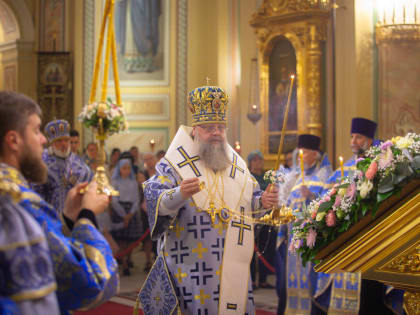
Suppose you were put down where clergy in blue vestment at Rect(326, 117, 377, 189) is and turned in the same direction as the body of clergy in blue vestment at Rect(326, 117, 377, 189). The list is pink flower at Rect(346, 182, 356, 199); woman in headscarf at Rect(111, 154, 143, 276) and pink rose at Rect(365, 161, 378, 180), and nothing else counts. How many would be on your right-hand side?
1

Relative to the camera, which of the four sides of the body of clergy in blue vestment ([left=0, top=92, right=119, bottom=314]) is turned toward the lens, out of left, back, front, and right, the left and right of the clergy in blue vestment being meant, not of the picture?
right

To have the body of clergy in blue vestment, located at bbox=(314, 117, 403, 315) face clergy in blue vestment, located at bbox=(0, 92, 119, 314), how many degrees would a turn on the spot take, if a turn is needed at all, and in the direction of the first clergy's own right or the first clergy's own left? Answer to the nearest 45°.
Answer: approximately 45° to the first clergy's own left

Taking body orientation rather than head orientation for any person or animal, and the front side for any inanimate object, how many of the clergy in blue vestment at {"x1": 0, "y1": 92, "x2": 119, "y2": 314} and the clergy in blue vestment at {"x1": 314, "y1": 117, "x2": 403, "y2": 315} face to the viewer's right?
1

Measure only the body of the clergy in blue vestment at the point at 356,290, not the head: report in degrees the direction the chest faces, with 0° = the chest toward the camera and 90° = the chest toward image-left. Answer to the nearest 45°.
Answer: approximately 45°

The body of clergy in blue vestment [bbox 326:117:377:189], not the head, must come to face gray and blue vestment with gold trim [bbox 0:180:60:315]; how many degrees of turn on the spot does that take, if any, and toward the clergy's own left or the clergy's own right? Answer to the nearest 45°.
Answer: approximately 45° to the clergy's own left

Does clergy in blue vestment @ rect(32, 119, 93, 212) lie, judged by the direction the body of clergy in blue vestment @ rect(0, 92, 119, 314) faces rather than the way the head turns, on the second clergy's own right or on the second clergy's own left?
on the second clergy's own left

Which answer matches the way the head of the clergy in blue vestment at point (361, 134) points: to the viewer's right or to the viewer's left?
to the viewer's left

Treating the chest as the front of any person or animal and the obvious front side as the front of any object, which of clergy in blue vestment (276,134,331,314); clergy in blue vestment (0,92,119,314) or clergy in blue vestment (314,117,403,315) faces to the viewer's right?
clergy in blue vestment (0,92,119,314)

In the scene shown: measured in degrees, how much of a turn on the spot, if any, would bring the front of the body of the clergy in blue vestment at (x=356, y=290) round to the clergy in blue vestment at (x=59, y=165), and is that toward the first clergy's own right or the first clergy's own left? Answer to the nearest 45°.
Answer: approximately 45° to the first clergy's own right
